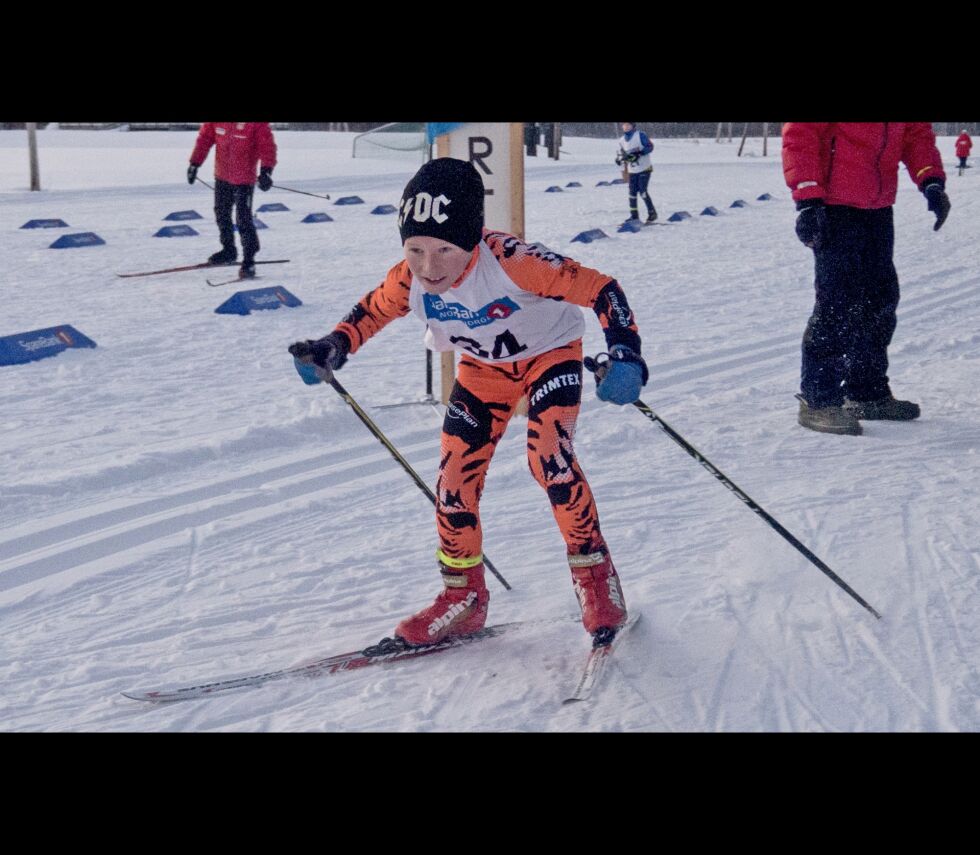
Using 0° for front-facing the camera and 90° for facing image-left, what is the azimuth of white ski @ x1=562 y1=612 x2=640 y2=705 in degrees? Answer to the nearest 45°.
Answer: approximately 45°

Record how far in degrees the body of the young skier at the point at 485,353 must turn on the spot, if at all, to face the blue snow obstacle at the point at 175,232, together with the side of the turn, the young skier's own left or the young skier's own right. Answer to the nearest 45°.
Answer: approximately 135° to the young skier's own right

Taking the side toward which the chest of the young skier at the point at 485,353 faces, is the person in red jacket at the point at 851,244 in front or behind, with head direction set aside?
behind

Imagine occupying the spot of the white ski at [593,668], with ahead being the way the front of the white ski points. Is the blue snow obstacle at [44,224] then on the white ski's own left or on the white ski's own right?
on the white ski's own right

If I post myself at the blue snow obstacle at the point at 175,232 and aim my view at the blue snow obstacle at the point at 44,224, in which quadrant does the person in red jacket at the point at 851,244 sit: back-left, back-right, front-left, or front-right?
back-left

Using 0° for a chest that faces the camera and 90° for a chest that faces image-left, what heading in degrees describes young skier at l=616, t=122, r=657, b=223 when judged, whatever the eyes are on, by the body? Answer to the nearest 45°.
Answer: approximately 45°

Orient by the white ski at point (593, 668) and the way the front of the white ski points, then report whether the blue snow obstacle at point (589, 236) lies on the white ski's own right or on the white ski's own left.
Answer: on the white ski's own right

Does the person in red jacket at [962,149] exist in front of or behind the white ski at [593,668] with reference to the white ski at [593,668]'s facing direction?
behind

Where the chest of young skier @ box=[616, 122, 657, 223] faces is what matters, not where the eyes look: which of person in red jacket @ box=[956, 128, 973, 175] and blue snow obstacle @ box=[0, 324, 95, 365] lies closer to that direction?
the blue snow obstacle
